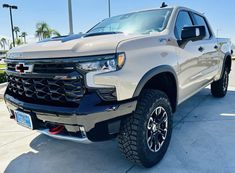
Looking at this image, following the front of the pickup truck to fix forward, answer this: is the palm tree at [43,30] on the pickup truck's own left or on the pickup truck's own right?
on the pickup truck's own right
